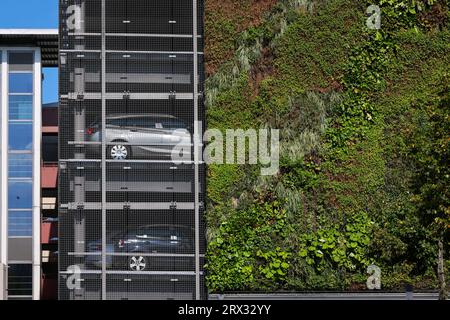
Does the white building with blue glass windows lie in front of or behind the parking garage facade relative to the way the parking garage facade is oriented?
behind

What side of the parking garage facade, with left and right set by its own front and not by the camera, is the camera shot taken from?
front

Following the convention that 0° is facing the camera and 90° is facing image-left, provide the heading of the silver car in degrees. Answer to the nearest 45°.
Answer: approximately 270°

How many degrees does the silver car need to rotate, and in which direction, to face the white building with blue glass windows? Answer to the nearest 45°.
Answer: approximately 135° to its left
